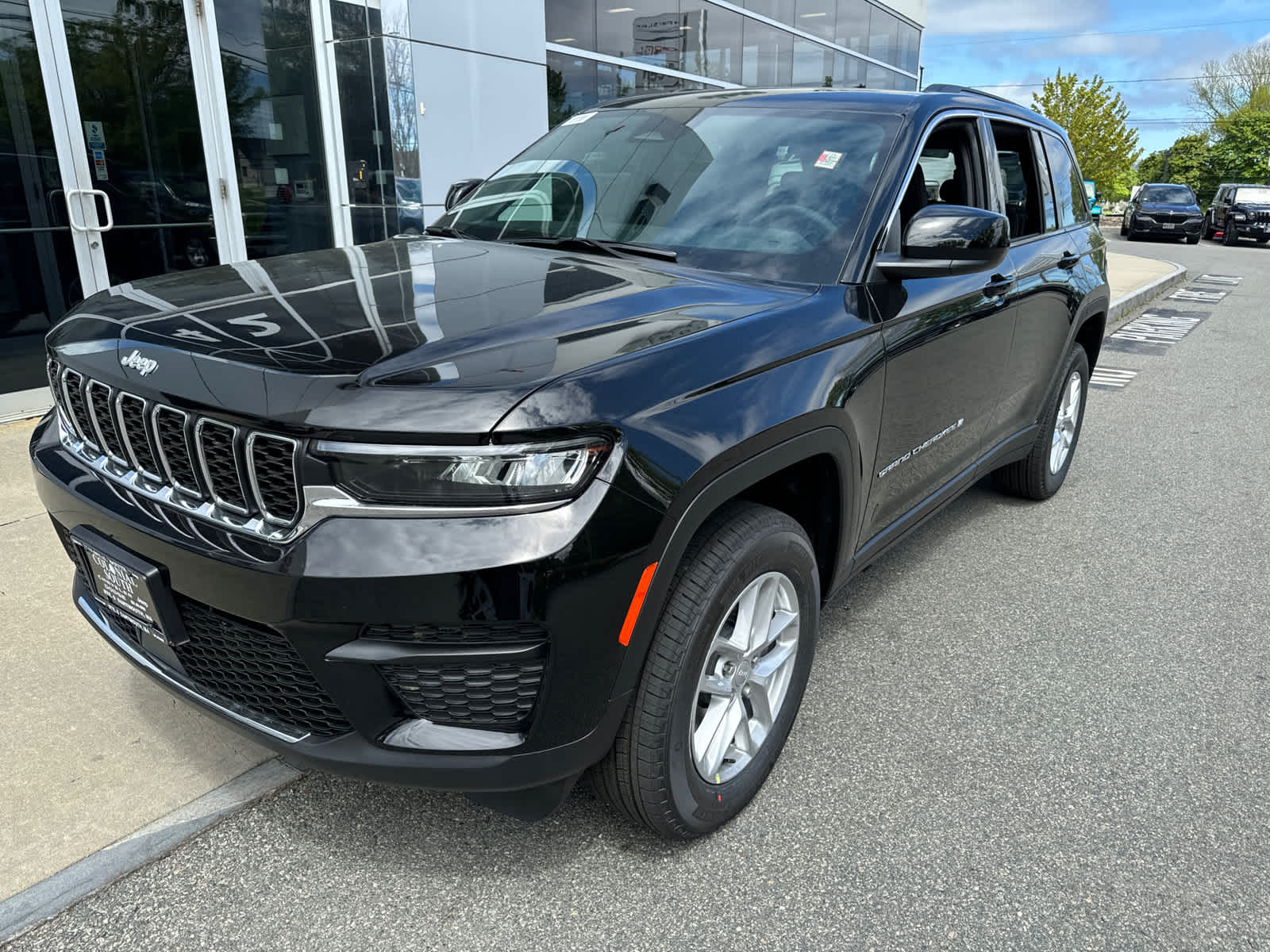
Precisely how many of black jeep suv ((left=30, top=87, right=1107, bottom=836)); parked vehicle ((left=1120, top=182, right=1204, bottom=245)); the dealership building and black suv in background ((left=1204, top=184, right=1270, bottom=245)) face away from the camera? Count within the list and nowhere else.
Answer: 0

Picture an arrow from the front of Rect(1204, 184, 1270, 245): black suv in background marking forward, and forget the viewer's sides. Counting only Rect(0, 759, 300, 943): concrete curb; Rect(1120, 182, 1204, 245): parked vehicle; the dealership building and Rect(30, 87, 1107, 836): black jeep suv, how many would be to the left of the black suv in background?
0

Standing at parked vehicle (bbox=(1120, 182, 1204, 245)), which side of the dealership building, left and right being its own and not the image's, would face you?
left

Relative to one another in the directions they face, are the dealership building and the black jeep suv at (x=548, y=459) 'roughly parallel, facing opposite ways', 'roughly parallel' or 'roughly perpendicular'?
roughly perpendicular

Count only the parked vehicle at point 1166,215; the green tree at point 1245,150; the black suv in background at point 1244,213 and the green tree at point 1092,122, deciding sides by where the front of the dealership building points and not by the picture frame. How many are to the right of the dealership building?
0

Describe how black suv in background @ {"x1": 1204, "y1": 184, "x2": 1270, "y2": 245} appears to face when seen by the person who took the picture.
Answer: facing the viewer and to the right of the viewer

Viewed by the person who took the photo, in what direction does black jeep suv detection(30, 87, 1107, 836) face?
facing the viewer and to the left of the viewer

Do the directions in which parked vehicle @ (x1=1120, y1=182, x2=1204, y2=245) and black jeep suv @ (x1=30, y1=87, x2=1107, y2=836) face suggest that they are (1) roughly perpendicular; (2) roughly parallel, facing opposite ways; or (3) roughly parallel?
roughly parallel

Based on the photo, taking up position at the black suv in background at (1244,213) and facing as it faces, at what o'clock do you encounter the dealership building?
The dealership building is roughly at 2 o'clock from the black suv in background.

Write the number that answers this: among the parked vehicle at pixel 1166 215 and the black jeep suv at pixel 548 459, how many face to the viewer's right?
0

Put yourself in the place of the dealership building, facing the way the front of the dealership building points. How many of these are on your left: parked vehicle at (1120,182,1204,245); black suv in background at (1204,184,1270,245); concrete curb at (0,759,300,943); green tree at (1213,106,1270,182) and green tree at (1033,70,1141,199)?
4

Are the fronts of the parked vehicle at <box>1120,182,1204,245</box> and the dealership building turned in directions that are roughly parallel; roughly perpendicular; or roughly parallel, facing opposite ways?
roughly perpendicular

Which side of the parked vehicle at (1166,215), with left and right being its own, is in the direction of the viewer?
front

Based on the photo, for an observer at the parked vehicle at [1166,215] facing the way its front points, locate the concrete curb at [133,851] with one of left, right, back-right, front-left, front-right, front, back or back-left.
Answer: front

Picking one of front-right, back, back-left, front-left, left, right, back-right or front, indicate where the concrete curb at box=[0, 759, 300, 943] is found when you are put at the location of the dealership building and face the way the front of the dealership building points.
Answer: front-right

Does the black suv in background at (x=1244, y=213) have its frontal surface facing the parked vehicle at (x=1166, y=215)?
no

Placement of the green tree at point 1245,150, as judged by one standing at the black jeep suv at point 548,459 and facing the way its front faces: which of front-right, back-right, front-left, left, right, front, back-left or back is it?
back

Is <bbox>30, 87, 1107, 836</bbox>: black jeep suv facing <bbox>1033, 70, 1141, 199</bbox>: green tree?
no

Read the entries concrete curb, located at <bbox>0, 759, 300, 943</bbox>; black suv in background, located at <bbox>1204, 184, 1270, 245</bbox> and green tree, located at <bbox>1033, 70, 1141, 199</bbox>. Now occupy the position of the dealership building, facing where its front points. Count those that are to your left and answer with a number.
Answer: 2
